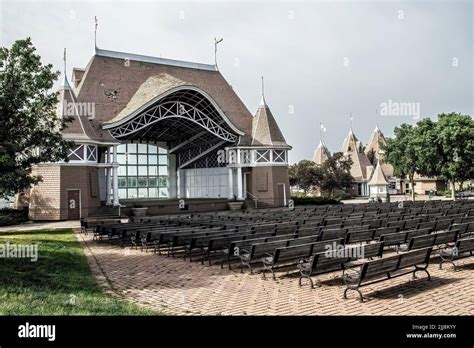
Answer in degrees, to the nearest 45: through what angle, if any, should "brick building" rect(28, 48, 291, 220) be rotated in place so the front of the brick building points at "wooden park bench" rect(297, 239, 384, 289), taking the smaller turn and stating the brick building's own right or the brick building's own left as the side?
approximately 45° to the brick building's own right

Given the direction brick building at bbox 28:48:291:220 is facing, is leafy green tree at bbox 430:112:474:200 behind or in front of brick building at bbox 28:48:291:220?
in front

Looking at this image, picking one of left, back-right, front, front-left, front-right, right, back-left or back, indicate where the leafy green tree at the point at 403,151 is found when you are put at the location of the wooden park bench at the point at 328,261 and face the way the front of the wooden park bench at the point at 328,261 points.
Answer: front-right

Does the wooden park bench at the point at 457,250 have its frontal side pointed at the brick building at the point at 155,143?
yes

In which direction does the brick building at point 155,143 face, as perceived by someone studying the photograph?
facing the viewer and to the right of the viewer

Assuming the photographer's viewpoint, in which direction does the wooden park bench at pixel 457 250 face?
facing away from the viewer and to the left of the viewer

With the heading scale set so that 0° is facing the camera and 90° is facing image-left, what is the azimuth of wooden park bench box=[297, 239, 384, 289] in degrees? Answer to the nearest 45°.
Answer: approximately 135°

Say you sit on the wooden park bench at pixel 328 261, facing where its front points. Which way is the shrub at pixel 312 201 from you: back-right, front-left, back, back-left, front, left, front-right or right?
front-right

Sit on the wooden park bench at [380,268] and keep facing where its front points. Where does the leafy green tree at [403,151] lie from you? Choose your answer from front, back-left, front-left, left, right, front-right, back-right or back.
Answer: front-right

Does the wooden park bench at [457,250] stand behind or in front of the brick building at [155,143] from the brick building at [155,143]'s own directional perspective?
in front

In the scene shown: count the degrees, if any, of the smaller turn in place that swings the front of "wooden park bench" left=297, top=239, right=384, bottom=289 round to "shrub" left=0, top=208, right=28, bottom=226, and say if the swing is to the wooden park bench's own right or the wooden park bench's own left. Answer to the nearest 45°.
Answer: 0° — it already faces it

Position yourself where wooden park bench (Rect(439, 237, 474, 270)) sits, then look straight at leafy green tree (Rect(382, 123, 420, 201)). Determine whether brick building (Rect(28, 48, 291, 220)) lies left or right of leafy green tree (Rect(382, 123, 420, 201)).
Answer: left

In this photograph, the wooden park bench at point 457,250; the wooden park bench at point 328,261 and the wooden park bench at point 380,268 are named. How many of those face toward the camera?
0

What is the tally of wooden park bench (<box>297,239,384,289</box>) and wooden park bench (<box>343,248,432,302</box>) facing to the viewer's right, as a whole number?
0

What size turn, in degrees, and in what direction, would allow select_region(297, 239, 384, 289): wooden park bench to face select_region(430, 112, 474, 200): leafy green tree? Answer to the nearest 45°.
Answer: approximately 45° to its right

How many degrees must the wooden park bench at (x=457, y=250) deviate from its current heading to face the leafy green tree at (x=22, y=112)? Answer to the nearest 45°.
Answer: approximately 45° to its left

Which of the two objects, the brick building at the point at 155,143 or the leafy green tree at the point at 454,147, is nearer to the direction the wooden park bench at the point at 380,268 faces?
the brick building
